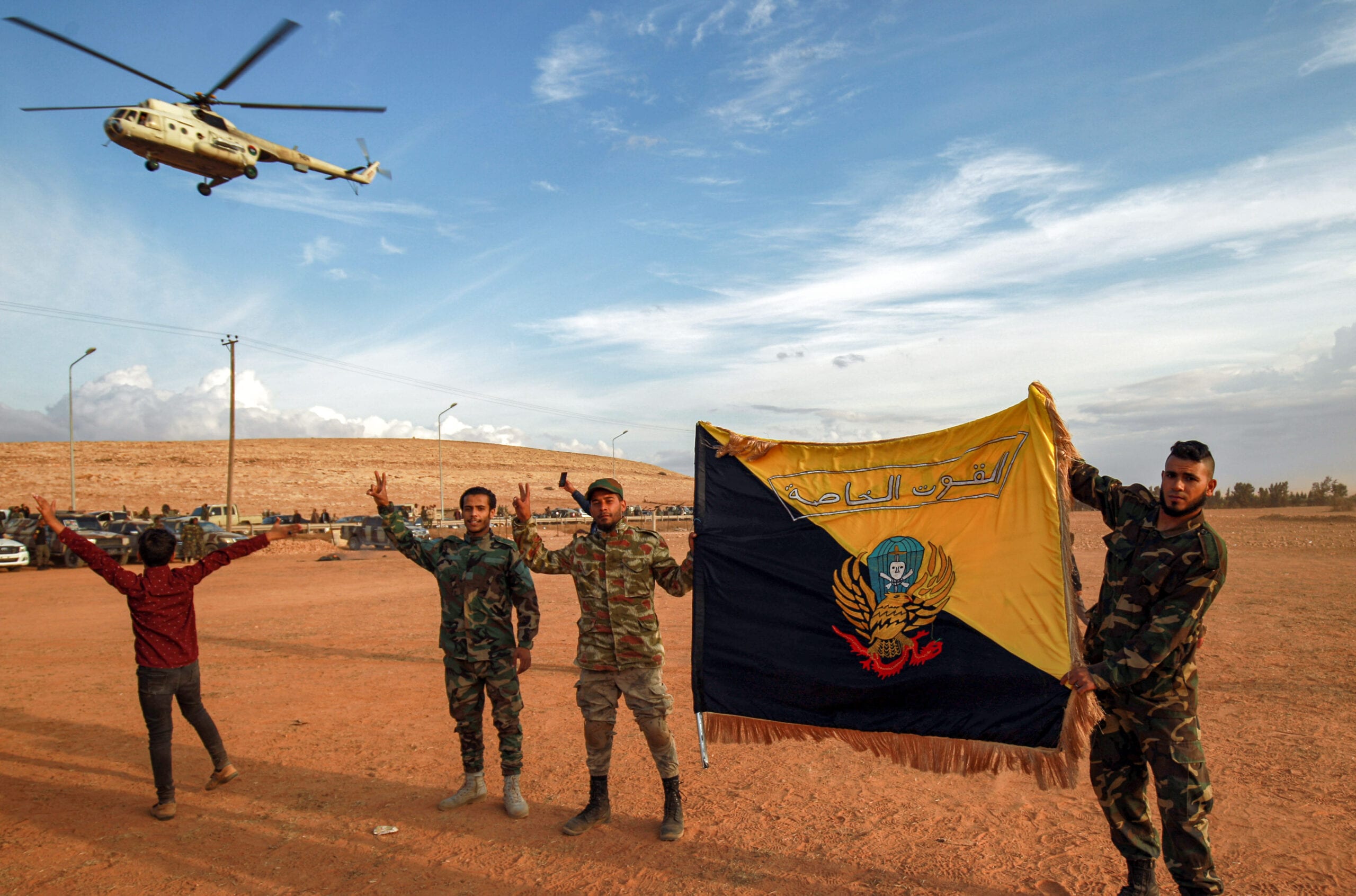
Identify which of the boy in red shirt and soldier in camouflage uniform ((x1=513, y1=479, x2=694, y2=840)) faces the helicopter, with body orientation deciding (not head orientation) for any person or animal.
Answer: the boy in red shirt

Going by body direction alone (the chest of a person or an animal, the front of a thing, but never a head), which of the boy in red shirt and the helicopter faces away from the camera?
the boy in red shirt

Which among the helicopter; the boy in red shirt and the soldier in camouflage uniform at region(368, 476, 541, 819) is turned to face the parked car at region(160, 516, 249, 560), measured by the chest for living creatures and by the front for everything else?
the boy in red shirt

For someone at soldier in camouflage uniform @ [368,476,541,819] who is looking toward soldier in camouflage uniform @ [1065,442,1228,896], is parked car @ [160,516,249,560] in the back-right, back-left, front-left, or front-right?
back-left

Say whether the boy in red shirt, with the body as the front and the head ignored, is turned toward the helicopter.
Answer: yes

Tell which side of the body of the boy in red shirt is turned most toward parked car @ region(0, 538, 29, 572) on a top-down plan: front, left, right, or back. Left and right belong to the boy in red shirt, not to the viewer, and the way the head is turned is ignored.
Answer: front

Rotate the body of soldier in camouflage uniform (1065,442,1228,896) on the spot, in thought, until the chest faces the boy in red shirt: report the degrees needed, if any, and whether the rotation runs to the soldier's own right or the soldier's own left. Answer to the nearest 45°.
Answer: approximately 45° to the soldier's own right

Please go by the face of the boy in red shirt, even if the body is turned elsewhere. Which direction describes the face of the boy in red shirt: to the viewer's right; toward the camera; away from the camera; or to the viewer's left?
away from the camera

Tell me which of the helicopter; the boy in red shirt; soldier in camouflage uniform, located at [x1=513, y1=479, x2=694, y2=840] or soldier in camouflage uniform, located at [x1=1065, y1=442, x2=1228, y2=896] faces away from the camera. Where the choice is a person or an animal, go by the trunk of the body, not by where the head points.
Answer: the boy in red shirt

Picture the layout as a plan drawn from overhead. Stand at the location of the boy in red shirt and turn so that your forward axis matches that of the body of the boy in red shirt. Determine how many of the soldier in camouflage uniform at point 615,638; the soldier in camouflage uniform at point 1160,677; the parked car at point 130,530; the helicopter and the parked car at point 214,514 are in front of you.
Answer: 3

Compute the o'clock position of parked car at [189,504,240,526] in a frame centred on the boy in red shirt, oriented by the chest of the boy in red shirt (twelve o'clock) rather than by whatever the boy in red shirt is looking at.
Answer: The parked car is roughly at 12 o'clock from the boy in red shirt.

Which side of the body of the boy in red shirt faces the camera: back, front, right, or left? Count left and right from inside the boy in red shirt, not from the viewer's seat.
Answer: back
